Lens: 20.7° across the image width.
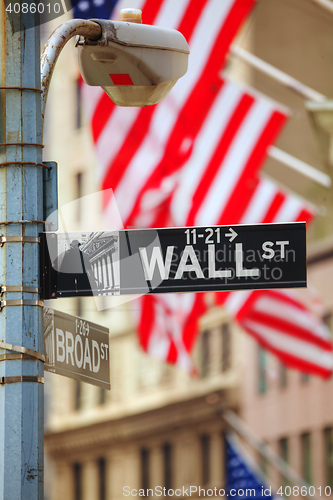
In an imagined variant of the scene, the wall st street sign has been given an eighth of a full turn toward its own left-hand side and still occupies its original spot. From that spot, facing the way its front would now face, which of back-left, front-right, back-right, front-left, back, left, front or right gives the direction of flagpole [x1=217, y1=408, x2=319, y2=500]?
back-left

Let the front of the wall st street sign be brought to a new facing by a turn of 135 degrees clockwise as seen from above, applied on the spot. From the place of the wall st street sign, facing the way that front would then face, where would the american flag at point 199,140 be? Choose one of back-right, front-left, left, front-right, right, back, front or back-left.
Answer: front-right

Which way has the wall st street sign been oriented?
toward the camera

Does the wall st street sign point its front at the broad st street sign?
no
